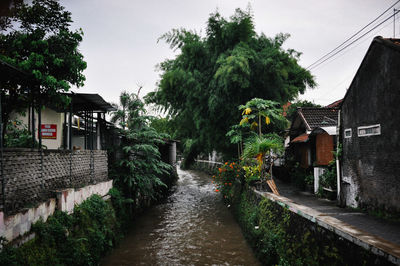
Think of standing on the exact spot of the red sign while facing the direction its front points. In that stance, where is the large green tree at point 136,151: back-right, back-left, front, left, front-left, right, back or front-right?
front-left

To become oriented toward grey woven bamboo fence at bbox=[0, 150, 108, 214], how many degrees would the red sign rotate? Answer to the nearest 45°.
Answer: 0° — it already faces it
